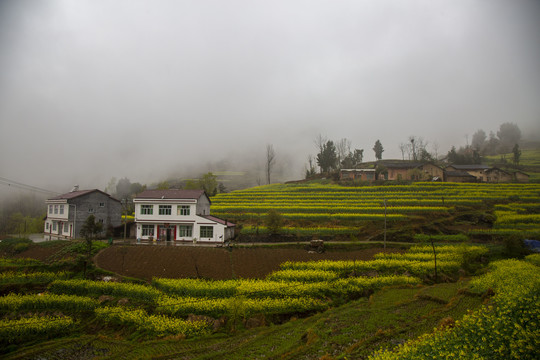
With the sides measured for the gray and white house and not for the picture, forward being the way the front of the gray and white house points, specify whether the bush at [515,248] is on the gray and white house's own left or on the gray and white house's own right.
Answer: on the gray and white house's own left

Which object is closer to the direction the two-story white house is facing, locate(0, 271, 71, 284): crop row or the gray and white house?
the crop row

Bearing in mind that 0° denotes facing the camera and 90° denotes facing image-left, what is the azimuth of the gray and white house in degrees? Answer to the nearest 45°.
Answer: approximately 45°

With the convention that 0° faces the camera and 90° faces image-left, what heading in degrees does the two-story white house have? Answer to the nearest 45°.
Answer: approximately 0°

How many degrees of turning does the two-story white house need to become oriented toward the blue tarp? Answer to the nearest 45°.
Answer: approximately 45° to its left
